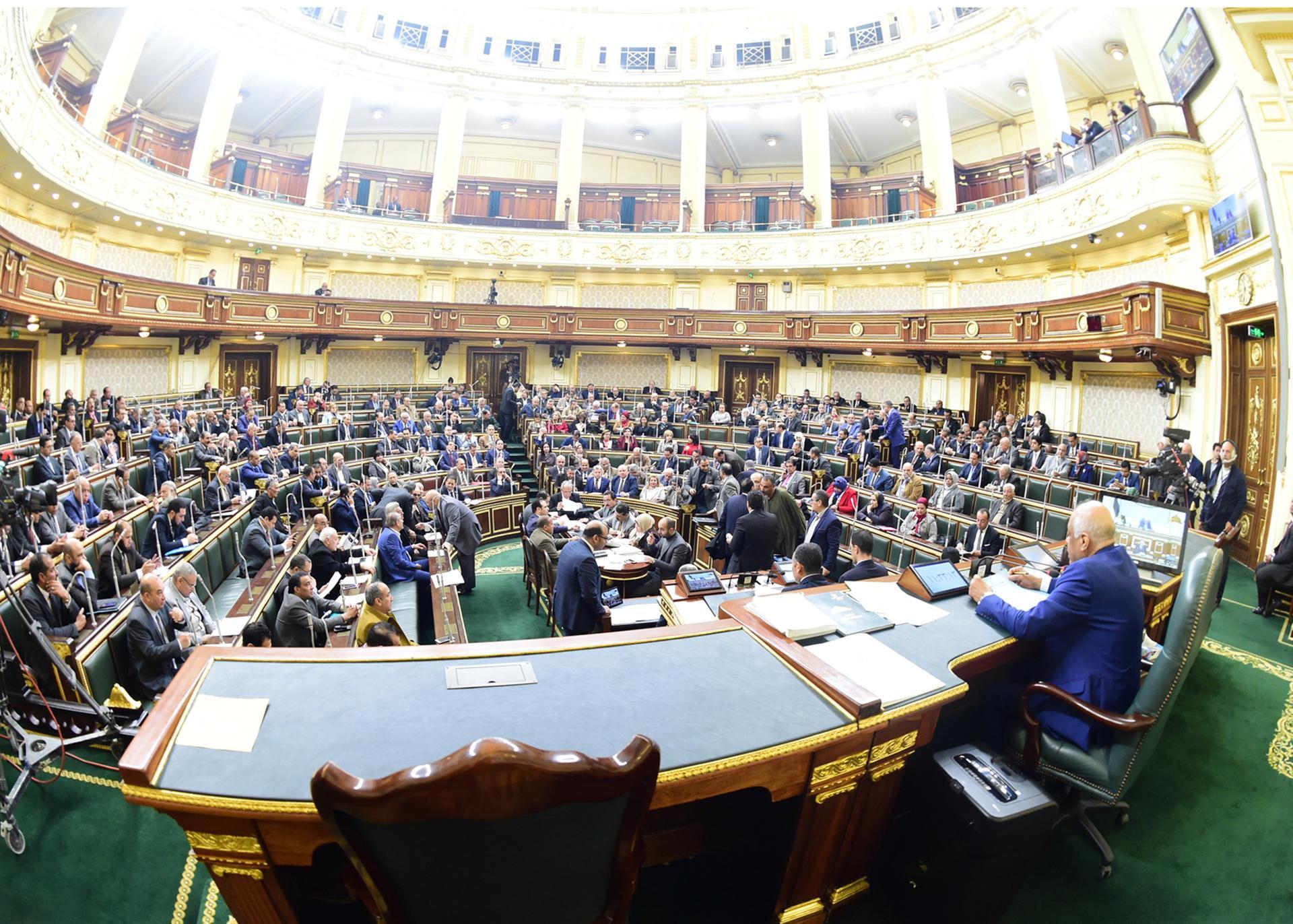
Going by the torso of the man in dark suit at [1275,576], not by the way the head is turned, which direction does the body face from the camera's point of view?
to the viewer's left

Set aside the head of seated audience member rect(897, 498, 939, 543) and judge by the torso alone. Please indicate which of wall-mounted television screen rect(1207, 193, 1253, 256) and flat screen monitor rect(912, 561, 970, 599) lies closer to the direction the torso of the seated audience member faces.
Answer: the flat screen monitor

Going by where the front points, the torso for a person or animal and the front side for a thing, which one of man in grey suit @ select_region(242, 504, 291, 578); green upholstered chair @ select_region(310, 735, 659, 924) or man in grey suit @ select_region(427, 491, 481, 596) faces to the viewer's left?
man in grey suit @ select_region(427, 491, 481, 596)

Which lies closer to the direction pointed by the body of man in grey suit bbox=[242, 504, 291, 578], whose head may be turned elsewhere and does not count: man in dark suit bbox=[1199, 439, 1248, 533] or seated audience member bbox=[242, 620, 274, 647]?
the man in dark suit

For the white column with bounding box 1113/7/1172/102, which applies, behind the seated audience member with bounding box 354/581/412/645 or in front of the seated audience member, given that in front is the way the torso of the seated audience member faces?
in front

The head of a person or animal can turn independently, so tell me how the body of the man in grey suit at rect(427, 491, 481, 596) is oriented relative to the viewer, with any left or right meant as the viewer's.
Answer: facing to the left of the viewer

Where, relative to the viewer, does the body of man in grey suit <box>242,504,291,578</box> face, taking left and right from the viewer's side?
facing to the right of the viewer

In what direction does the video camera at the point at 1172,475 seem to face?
to the viewer's left

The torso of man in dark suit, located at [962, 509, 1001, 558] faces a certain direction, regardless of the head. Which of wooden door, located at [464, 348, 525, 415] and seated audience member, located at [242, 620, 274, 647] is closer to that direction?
the seated audience member

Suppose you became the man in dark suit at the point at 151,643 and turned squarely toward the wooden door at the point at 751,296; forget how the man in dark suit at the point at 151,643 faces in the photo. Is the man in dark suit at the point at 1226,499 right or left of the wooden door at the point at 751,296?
right
